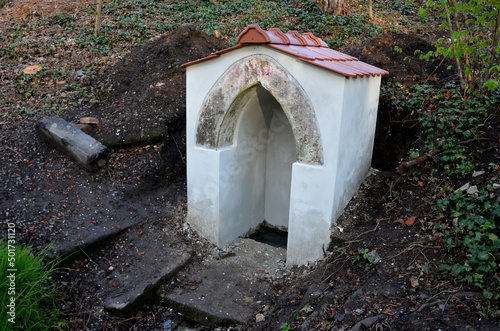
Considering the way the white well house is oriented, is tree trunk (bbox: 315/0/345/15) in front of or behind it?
behind

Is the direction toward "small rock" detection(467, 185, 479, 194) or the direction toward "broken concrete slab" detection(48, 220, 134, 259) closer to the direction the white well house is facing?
the broken concrete slab

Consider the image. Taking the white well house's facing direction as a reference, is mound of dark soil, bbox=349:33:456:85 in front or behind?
behind

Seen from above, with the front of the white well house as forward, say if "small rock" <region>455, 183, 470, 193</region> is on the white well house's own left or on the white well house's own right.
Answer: on the white well house's own left

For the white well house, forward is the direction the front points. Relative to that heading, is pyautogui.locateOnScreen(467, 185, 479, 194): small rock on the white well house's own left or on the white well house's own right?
on the white well house's own left

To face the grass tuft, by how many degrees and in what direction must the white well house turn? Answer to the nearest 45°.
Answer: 0° — it already faces it

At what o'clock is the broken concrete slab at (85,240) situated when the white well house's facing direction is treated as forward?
The broken concrete slab is roughly at 1 o'clock from the white well house.

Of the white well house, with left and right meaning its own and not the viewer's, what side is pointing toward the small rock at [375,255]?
left

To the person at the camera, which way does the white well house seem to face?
facing the viewer and to the left of the viewer

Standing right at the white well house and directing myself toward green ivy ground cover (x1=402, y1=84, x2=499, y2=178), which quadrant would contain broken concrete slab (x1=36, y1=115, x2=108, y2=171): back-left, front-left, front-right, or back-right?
back-left
